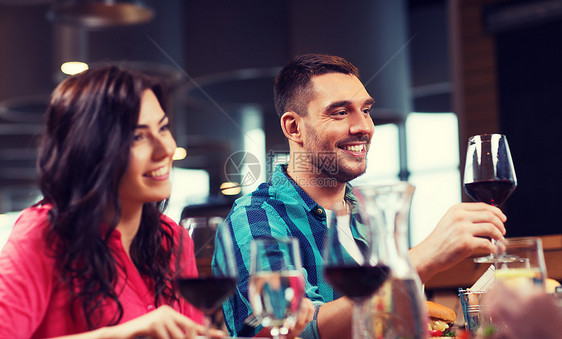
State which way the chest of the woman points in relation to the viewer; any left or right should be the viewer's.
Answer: facing the viewer and to the right of the viewer

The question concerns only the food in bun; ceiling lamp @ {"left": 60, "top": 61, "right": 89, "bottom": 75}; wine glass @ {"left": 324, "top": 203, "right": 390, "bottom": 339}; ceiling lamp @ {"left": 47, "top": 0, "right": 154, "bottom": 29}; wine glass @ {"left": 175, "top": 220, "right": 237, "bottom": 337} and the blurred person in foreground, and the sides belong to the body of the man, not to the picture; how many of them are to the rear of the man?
2

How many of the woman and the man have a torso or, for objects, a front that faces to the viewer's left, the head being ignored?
0

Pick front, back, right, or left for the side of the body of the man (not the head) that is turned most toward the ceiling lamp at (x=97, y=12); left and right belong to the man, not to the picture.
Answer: back

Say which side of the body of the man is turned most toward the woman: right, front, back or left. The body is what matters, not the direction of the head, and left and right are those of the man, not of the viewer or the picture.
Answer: right

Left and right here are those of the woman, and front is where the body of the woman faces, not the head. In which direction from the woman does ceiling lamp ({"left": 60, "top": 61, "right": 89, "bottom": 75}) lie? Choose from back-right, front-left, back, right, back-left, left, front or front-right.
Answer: back-left

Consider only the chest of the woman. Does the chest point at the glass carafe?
yes

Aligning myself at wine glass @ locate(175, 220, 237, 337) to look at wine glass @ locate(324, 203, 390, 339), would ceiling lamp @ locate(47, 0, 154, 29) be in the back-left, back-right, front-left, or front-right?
back-left

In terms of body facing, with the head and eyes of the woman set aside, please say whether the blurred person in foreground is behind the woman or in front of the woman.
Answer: in front

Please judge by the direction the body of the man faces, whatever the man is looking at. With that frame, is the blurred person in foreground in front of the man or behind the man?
in front

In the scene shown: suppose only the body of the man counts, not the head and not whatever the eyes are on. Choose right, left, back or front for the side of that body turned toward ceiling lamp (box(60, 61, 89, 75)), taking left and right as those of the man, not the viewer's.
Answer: back

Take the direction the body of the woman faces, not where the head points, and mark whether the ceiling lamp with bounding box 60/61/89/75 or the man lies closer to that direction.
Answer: the man

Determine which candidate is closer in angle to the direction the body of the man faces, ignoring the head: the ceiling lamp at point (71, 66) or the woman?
the woman
